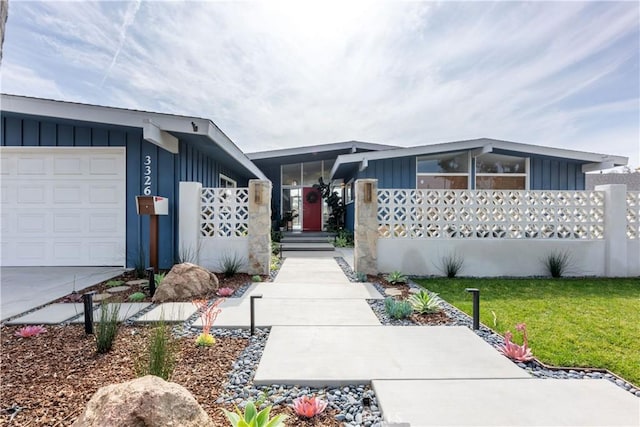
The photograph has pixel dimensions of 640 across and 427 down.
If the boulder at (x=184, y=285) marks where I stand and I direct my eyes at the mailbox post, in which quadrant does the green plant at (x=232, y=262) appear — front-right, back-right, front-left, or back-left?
front-right

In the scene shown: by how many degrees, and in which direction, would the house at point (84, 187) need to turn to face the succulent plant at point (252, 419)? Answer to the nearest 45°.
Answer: approximately 45° to its left

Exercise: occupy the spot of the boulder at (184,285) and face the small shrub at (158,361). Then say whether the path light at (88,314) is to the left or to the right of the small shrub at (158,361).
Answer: right

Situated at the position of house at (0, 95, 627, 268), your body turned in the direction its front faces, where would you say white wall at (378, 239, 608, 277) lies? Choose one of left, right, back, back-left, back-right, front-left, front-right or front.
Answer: left

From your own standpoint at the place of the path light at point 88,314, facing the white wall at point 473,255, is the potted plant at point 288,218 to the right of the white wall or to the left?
left

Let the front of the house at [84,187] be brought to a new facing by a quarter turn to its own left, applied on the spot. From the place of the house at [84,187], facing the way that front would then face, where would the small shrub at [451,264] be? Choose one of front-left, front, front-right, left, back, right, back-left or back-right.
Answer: front

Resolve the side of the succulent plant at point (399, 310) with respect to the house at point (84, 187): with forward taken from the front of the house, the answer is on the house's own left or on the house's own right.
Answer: on the house's own left

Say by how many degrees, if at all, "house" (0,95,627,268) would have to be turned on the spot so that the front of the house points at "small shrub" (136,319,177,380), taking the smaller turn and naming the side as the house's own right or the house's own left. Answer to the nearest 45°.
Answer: approximately 45° to the house's own left

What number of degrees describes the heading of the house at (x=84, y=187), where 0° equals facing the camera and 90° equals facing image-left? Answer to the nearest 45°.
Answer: approximately 0°

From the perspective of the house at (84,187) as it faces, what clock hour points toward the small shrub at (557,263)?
The small shrub is roughly at 9 o'clock from the house.

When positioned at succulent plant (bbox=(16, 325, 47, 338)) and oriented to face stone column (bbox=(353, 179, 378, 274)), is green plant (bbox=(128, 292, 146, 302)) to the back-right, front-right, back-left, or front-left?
front-left

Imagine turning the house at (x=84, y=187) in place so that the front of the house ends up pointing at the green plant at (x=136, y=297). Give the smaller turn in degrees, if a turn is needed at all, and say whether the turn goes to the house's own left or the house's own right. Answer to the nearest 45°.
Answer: approximately 45° to the house's own left

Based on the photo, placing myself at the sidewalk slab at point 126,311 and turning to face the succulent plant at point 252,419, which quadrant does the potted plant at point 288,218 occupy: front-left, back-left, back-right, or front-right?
back-left

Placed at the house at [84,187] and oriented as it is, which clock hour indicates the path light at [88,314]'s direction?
The path light is roughly at 11 o'clock from the house.

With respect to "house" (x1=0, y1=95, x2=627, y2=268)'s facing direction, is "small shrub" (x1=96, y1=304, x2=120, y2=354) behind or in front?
in front

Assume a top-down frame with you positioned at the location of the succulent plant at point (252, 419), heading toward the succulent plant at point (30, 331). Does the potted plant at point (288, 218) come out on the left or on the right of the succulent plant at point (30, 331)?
right

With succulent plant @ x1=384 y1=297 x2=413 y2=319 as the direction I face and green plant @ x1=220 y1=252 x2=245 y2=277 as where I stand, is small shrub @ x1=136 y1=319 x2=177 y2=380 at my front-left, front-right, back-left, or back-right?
front-right

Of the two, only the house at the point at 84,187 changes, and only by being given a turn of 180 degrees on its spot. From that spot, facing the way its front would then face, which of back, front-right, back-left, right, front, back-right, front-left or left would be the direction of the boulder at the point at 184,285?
back-right
